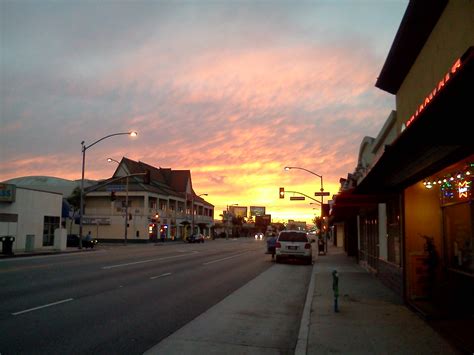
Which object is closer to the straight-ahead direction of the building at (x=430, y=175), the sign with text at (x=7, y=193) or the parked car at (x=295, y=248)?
the sign with text

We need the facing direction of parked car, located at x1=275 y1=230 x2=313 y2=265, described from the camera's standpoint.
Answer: facing away from the viewer

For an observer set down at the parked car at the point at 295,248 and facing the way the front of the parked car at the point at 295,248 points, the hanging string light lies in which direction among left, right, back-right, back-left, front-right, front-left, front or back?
back

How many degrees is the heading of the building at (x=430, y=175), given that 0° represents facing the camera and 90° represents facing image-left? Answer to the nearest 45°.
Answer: approximately 90°

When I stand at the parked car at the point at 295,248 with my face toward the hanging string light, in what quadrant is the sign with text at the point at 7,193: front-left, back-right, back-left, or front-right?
back-right

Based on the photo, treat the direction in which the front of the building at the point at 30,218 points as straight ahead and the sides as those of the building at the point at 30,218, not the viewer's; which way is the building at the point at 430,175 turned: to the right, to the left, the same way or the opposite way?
the opposite way

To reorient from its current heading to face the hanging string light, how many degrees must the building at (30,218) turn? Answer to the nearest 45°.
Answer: approximately 45° to its right

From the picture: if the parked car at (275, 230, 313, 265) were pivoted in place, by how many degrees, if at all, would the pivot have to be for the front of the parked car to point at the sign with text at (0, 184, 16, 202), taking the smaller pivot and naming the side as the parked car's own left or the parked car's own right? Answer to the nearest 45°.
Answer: approximately 90° to the parked car's own left

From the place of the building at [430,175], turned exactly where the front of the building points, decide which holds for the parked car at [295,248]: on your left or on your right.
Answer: on your right

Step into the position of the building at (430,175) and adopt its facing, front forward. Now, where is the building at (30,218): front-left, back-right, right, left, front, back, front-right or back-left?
front-right

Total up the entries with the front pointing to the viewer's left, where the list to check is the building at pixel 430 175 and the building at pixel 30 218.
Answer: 1

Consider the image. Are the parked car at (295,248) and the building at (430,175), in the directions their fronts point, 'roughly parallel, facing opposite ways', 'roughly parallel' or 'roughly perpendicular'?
roughly perpendicular
